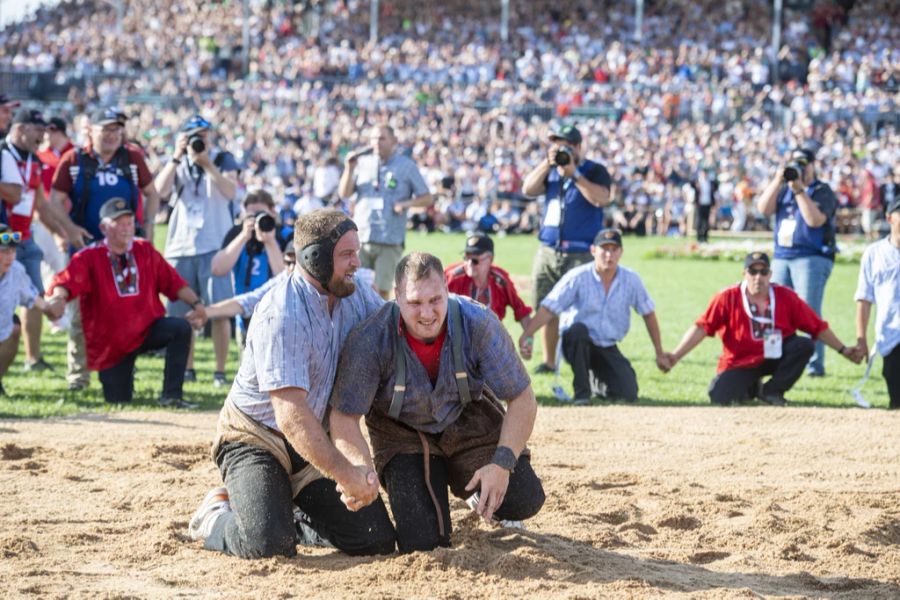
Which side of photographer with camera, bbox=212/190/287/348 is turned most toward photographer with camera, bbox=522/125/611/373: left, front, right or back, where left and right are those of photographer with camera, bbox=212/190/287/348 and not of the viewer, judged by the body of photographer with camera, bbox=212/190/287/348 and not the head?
left

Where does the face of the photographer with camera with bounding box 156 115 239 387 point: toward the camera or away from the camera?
toward the camera

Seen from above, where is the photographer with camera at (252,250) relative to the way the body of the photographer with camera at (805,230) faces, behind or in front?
in front

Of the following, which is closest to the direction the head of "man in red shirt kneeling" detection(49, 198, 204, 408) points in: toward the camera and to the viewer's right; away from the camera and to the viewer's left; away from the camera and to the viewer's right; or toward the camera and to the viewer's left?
toward the camera and to the viewer's right

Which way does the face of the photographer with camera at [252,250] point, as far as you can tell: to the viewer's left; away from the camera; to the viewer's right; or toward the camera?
toward the camera

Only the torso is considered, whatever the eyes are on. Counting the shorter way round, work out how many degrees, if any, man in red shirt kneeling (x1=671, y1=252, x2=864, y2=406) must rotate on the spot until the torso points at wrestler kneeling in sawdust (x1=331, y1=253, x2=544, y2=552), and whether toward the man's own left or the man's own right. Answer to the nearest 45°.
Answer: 0° — they already face them

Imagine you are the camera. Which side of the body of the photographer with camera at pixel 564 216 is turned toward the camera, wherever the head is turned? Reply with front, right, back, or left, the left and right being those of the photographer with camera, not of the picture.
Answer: front

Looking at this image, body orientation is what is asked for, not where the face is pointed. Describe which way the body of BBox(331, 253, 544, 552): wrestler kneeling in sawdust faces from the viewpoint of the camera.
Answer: toward the camera

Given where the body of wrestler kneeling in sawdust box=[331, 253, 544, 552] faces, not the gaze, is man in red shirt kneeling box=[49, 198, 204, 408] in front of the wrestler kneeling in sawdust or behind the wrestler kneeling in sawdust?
behind

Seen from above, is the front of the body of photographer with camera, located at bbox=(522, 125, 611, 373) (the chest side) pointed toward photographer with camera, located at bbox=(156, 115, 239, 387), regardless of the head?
no

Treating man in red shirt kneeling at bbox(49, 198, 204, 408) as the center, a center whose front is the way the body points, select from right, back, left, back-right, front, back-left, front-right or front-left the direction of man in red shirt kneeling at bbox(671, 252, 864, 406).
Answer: front-left

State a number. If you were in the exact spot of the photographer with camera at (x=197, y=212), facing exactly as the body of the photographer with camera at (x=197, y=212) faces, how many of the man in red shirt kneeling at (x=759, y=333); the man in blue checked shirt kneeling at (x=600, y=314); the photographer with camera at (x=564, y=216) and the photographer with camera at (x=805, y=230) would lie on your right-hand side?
0

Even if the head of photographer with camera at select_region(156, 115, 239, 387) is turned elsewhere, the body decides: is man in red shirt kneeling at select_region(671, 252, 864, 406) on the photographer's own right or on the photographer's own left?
on the photographer's own left

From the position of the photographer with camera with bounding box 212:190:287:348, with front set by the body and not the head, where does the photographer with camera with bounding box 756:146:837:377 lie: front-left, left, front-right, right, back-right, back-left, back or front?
left

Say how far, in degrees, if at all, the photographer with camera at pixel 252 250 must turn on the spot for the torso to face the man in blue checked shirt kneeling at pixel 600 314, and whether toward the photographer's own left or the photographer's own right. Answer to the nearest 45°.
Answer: approximately 90° to the photographer's own left

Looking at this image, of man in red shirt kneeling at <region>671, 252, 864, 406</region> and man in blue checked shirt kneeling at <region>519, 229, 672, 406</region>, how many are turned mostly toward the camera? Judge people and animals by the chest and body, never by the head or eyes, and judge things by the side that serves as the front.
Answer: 2

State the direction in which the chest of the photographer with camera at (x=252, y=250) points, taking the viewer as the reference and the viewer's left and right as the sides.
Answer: facing the viewer

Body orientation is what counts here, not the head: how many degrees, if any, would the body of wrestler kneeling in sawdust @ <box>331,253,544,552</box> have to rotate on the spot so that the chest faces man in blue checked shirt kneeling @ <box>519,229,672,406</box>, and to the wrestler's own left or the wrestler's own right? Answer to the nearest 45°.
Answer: approximately 180°
